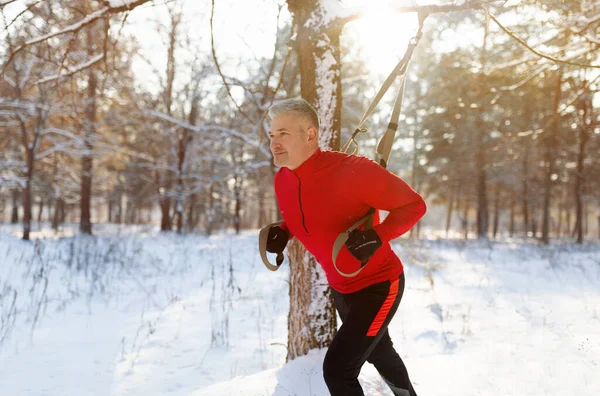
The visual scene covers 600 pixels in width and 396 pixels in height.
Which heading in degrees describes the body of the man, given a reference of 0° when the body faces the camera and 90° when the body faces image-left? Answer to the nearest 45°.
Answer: approximately 45°

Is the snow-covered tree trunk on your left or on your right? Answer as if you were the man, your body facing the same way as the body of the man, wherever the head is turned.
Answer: on your right

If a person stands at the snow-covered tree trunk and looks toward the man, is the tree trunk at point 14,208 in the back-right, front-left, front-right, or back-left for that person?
back-right

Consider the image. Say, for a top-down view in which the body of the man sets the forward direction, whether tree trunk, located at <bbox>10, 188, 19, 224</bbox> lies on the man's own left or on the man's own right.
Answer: on the man's own right
